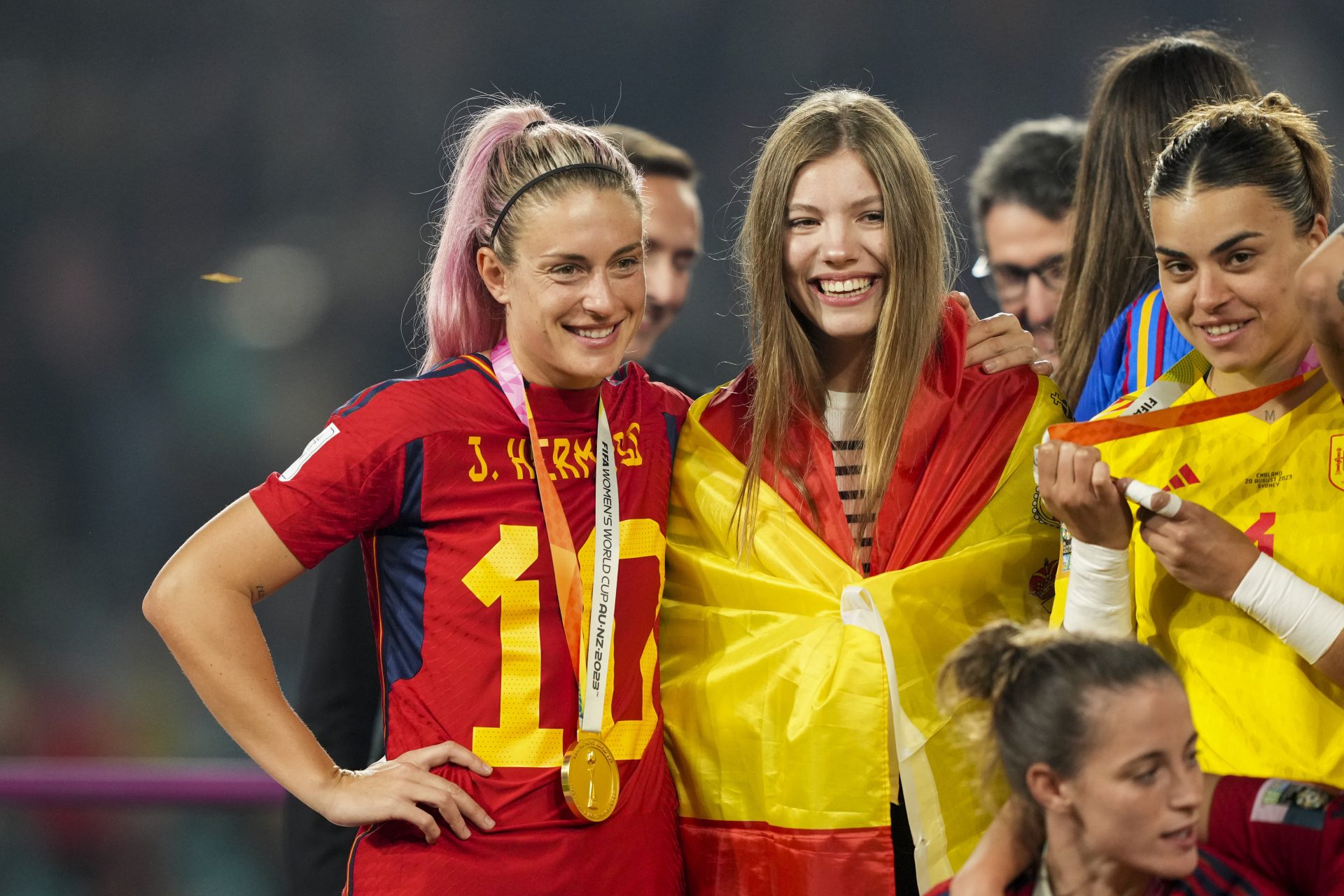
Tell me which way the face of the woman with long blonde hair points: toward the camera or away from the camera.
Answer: toward the camera

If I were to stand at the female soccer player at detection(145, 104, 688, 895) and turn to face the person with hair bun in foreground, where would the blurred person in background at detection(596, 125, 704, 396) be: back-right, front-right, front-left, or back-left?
back-left

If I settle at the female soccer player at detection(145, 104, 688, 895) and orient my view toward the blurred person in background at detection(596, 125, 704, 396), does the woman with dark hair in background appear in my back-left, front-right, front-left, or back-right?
front-right

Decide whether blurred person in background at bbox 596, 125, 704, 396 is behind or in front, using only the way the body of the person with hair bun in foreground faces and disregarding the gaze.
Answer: behind

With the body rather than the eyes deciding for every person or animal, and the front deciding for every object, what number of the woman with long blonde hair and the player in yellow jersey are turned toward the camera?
2

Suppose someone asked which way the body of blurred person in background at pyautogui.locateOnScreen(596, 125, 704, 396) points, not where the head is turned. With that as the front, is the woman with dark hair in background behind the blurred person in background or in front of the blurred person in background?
in front

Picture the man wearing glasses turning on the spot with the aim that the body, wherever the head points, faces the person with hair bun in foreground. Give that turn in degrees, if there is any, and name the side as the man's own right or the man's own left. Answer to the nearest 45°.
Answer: approximately 45° to the man's own right

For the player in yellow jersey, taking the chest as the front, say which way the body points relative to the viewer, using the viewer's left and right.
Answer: facing the viewer

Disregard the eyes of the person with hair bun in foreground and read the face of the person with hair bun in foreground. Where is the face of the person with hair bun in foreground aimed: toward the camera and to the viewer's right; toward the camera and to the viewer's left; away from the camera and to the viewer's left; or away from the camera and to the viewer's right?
toward the camera and to the viewer's right

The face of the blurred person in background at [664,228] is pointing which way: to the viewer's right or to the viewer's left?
to the viewer's right

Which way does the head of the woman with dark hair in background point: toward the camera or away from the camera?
away from the camera
